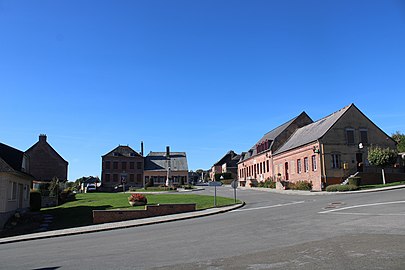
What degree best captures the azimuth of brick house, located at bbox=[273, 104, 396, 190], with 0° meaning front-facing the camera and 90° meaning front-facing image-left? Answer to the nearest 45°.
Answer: approximately 45°

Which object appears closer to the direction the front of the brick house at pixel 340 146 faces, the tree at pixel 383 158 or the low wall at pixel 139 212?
the low wall

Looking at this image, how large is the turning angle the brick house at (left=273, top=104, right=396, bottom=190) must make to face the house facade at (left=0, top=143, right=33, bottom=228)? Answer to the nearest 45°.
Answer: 0° — it already faces it

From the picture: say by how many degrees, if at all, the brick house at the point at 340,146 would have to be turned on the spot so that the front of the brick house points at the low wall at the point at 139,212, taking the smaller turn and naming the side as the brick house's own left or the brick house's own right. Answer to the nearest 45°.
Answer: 0° — it already faces it

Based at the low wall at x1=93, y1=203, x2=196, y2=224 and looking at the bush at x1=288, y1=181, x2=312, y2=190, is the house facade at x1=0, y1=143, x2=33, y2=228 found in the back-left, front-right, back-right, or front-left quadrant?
back-left
